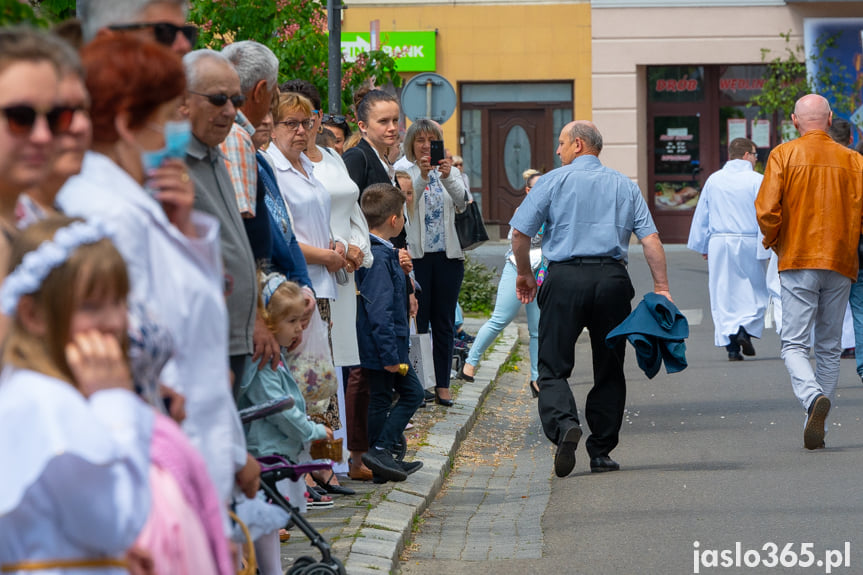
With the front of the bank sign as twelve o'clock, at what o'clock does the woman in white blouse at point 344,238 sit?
The woman in white blouse is roughly at 12 o'clock from the bank sign.

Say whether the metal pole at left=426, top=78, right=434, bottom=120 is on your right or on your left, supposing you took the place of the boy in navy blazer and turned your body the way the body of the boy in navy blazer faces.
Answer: on your left

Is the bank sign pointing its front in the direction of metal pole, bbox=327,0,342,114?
yes

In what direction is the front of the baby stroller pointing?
to the viewer's right

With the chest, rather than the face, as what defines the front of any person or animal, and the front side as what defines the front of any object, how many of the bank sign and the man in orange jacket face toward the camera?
1

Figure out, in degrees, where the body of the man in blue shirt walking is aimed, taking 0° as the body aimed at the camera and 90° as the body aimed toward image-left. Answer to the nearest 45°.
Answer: approximately 180°

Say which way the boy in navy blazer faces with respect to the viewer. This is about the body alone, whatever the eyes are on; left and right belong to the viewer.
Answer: facing to the right of the viewer

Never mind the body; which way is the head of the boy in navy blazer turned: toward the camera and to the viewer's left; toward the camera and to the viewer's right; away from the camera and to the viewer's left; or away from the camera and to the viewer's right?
away from the camera and to the viewer's right

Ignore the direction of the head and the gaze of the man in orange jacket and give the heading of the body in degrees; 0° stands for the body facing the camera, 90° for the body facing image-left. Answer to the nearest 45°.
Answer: approximately 180°
